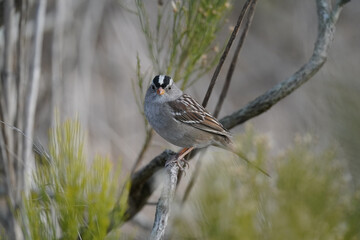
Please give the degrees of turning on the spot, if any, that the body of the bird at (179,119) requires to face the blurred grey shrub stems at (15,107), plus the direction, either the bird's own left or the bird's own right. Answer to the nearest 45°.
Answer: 0° — it already faces it

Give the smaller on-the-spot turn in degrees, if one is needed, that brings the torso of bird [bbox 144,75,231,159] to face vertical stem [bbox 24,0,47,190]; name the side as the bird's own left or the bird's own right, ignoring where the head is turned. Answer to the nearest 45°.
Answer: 0° — it already faces it

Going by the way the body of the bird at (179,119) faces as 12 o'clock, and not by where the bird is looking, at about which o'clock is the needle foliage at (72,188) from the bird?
The needle foliage is roughly at 11 o'clock from the bird.

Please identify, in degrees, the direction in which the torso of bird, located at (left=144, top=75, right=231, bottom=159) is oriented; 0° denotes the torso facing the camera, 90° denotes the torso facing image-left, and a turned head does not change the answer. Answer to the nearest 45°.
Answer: approximately 45°
